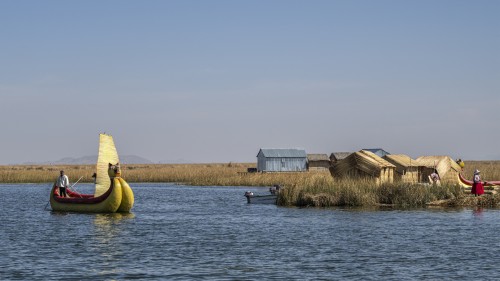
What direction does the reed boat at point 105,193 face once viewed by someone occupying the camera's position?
facing the viewer and to the right of the viewer

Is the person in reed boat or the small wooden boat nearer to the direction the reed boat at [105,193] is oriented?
the small wooden boat

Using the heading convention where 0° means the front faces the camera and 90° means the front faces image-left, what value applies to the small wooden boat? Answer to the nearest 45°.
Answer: approximately 270°

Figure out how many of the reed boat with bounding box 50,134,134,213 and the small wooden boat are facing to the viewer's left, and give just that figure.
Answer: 0

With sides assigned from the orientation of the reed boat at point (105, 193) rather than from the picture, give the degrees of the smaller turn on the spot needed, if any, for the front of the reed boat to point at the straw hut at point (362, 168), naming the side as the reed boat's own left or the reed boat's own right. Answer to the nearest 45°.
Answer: approximately 45° to the reed boat's own left

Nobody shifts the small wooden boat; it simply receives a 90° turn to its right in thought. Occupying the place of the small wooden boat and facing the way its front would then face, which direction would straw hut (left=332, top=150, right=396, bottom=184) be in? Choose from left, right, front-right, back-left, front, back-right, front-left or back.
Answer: left

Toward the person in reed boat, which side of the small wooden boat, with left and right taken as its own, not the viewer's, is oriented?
back
